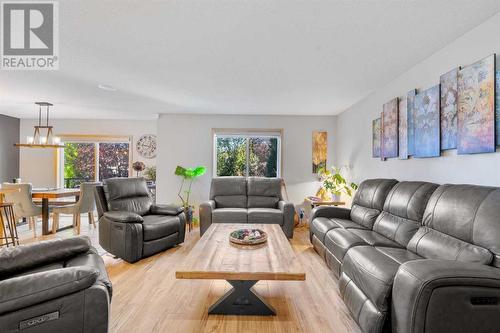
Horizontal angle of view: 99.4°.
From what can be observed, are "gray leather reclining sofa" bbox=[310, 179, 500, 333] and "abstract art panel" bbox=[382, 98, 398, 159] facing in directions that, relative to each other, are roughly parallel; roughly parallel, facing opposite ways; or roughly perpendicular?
roughly parallel

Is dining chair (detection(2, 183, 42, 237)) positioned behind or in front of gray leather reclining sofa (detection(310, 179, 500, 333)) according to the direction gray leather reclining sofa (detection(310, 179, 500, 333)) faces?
in front

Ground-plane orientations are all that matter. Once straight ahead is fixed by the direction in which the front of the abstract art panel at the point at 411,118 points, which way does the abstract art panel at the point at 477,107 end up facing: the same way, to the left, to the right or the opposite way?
the same way

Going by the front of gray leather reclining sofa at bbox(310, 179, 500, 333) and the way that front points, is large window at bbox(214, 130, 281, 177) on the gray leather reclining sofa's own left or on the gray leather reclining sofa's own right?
on the gray leather reclining sofa's own right

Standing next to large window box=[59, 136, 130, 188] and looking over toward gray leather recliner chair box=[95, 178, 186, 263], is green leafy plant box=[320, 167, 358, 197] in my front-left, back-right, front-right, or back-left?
front-left

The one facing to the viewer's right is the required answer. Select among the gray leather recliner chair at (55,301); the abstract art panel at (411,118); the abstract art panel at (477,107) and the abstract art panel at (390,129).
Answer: the gray leather recliner chair

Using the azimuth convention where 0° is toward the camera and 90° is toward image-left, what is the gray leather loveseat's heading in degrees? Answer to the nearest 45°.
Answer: approximately 0°

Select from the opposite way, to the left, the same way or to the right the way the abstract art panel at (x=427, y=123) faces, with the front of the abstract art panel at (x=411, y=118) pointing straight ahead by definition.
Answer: the same way

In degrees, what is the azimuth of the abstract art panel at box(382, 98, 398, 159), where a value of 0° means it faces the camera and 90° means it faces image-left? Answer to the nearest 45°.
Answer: approximately 45°

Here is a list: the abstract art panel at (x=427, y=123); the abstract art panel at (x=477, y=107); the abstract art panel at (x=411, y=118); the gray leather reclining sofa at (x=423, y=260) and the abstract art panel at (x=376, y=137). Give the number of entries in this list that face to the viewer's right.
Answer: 0

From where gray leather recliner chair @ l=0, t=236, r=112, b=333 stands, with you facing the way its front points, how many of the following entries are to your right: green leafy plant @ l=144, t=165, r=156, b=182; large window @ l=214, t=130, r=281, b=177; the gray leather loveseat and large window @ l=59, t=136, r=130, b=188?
0

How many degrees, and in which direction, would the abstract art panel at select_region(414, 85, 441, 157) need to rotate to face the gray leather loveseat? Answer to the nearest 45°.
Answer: approximately 45° to its right

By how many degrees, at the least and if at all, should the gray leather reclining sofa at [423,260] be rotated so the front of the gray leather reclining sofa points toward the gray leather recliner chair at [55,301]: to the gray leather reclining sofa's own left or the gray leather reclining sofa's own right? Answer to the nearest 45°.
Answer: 0° — it already faces it

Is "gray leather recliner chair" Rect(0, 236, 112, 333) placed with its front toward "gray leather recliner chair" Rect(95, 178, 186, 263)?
no

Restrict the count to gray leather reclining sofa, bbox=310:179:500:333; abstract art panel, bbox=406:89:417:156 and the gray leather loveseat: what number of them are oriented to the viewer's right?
0

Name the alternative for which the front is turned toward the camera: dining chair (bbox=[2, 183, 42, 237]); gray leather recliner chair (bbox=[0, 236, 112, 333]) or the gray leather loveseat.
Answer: the gray leather loveseat

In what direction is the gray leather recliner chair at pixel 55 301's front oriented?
to the viewer's right

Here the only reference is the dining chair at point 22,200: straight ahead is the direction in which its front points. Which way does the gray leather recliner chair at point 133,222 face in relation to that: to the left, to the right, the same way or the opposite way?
to the right
